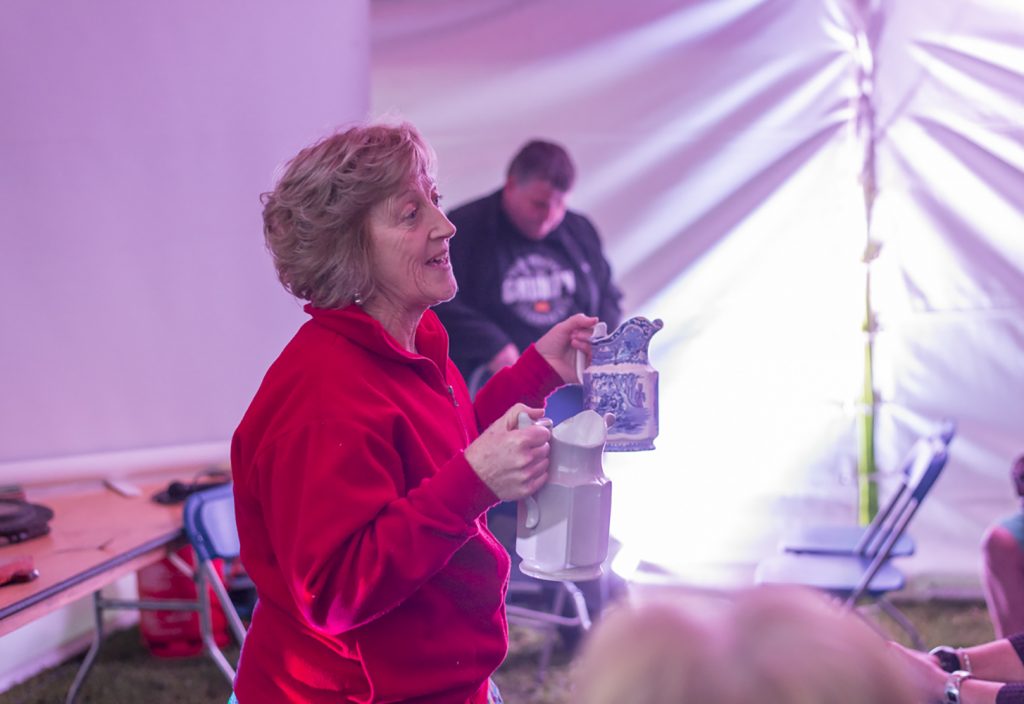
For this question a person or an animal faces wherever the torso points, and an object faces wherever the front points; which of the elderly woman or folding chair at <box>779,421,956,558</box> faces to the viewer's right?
the elderly woman

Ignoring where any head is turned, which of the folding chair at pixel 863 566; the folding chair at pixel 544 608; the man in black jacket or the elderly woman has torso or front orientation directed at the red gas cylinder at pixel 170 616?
the folding chair at pixel 863 566

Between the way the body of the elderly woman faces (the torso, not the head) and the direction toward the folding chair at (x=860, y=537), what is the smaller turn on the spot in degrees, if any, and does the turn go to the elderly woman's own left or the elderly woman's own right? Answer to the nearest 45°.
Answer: approximately 45° to the elderly woman's own left

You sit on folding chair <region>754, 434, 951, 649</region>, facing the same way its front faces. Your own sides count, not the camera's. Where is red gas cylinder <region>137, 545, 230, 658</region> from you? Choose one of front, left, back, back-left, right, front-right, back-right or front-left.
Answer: front

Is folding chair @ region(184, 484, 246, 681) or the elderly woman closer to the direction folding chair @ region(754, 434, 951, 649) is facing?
the folding chair

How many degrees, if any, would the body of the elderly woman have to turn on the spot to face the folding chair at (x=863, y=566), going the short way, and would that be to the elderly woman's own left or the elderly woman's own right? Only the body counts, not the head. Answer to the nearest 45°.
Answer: approximately 45° to the elderly woman's own left

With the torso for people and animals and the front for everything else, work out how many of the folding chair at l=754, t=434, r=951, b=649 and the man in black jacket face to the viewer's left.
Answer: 1

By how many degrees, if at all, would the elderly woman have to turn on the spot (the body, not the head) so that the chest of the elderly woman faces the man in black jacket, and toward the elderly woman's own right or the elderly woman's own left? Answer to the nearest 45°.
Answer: approximately 90° to the elderly woman's own left

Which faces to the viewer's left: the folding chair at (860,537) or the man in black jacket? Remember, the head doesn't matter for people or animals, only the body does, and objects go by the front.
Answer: the folding chair

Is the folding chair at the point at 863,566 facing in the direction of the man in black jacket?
yes

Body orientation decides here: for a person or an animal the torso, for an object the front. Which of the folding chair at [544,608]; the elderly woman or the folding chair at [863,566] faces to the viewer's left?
the folding chair at [863,566]

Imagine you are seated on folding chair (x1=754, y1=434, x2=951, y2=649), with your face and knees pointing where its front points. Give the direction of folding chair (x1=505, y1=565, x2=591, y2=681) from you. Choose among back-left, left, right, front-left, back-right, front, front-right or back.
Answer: front

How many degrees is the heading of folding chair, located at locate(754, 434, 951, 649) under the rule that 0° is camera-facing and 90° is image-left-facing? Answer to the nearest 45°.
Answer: approximately 90°

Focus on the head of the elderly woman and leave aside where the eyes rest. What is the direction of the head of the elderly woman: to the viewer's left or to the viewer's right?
to the viewer's right
